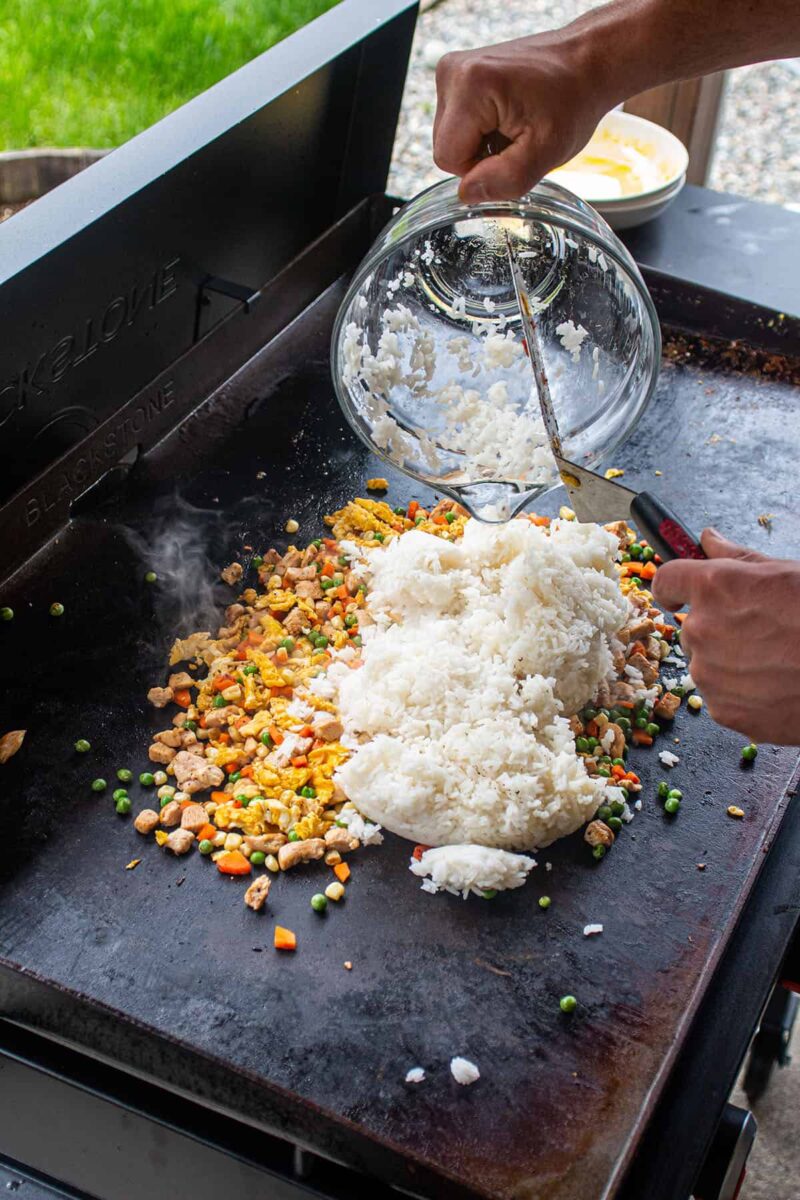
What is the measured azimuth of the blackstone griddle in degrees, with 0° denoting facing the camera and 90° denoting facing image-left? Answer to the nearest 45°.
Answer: approximately 315°
